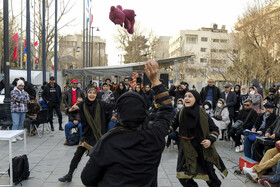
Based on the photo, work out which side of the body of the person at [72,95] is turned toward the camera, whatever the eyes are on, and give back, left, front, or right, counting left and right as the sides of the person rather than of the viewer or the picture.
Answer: front

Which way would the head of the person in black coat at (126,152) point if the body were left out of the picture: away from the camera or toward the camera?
away from the camera

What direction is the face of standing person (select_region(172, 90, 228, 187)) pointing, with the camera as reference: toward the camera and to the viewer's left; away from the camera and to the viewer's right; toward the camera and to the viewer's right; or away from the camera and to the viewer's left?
toward the camera and to the viewer's left

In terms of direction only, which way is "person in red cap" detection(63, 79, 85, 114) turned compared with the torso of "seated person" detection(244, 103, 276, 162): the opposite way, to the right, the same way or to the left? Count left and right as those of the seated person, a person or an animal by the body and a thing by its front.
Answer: to the left

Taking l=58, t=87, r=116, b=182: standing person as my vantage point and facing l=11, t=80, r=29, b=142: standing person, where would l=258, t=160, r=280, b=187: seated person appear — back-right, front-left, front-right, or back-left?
back-right

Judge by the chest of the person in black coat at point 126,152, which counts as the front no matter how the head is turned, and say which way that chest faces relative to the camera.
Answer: away from the camera

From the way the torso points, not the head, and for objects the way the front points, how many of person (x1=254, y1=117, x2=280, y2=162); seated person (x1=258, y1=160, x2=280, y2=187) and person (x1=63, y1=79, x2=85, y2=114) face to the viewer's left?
2

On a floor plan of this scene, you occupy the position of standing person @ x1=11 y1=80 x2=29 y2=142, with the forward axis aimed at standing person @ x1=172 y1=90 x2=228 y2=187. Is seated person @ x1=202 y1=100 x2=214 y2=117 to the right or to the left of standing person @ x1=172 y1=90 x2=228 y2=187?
left

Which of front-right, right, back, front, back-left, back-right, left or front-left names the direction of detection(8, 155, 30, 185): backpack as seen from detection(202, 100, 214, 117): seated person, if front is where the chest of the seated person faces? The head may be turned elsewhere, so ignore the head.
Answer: front

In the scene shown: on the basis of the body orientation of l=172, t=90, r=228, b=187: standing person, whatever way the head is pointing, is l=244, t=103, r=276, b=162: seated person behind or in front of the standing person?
behind

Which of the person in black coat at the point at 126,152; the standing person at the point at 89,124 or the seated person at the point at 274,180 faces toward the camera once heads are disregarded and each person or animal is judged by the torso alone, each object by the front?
the standing person
